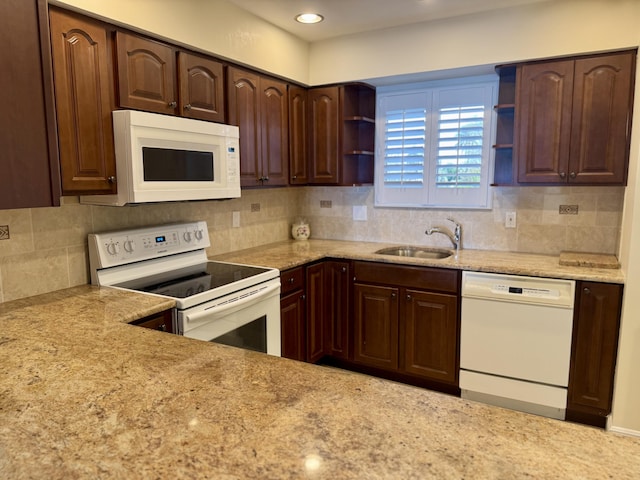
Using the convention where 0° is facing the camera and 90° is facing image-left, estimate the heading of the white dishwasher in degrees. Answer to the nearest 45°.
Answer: approximately 0°

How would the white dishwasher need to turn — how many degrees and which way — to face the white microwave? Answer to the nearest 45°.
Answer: approximately 45° to its right

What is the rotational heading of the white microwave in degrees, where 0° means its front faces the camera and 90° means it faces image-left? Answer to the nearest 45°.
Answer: approximately 315°

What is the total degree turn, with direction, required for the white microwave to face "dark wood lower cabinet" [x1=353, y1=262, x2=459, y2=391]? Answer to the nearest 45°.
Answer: approximately 45° to its left

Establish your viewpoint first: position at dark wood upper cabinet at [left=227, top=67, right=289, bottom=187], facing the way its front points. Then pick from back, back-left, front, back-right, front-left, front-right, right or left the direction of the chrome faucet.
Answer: front-left

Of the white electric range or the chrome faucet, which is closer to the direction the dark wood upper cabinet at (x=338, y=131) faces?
the white electric range
